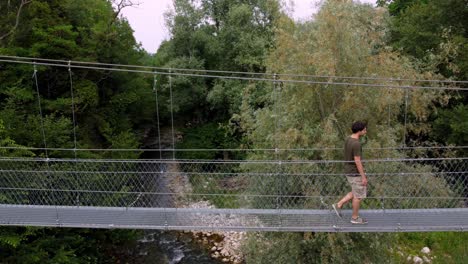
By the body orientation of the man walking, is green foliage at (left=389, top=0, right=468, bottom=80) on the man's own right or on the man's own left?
on the man's own left

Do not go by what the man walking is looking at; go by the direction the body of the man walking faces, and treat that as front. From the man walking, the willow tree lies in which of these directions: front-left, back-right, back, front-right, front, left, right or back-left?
left

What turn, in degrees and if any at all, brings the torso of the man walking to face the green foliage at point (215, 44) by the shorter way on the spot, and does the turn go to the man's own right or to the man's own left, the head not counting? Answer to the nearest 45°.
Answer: approximately 135° to the man's own left

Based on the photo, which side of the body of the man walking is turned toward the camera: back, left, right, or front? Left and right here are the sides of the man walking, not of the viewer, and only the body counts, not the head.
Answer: right

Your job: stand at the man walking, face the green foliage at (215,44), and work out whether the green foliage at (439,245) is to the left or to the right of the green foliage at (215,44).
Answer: right

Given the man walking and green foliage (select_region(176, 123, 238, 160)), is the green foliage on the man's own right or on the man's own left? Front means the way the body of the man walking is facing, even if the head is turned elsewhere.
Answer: on the man's own left
